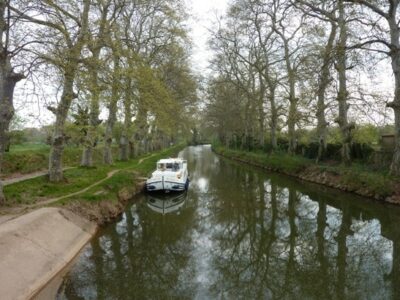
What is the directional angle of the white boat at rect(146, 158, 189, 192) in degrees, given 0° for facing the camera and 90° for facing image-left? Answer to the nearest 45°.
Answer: approximately 0°

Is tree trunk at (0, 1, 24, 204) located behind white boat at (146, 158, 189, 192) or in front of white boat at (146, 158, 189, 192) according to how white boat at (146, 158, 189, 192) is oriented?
in front
